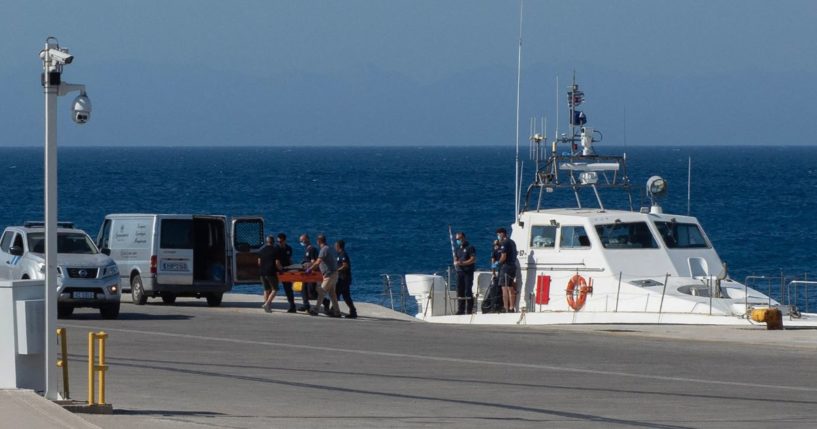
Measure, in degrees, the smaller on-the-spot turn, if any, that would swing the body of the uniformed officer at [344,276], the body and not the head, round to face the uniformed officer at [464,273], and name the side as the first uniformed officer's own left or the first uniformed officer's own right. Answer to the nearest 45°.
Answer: approximately 180°

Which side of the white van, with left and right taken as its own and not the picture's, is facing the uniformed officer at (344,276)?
back

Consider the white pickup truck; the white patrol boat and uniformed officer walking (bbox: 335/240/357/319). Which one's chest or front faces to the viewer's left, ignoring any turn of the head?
the uniformed officer walking

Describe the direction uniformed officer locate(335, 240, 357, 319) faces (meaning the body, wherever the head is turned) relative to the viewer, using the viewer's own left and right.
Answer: facing to the left of the viewer

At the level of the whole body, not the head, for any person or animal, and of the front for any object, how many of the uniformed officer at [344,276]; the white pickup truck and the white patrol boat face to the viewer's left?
1

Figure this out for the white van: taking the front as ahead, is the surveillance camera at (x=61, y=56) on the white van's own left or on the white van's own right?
on the white van's own left

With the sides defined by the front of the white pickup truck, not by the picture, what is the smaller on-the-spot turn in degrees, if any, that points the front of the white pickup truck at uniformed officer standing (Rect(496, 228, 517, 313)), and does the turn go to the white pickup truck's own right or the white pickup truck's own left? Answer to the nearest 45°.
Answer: approximately 45° to the white pickup truck's own left

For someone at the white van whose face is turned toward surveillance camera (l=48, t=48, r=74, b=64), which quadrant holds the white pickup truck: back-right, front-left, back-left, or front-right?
front-right

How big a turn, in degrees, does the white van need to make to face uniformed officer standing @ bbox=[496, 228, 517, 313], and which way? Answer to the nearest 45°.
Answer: approximately 180°

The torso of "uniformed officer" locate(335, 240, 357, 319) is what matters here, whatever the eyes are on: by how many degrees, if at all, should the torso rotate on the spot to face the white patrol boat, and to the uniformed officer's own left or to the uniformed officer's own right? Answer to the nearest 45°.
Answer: approximately 180°

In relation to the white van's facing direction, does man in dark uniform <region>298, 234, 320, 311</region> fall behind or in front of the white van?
behind

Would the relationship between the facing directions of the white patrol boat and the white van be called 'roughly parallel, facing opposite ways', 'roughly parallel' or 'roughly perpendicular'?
roughly parallel, facing opposite ways

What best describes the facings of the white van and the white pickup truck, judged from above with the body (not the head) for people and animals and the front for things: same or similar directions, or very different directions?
very different directions
